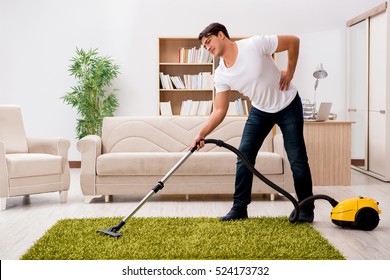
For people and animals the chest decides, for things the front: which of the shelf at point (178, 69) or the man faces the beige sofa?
the shelf

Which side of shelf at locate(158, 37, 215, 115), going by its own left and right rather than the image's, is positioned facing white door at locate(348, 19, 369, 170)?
left

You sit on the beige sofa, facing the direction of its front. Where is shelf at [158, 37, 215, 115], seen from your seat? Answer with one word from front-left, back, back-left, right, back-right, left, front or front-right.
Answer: back

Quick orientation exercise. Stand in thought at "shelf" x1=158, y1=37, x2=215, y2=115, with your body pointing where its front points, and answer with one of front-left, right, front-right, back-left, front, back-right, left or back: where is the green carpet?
front

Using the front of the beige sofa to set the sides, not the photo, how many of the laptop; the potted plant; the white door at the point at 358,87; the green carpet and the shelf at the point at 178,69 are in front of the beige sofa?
1

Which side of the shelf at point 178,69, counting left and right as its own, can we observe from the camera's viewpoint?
front

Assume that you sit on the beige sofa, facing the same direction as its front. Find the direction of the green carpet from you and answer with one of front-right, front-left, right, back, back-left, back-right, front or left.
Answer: front

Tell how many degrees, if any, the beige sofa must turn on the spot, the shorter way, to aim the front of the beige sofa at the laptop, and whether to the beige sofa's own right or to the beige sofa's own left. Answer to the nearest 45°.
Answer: approximately 135° to the beige sofa's own left

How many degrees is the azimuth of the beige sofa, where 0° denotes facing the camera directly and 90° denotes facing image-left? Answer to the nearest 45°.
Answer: approximately 0°

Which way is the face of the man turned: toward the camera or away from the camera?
toward the camera

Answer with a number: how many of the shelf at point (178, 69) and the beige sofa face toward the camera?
2

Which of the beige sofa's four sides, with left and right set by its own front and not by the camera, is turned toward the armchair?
right

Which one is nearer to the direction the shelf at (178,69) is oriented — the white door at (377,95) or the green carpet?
the green carpet

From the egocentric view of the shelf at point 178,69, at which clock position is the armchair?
The armchair is roughly at 1 o'clock from the shelf.

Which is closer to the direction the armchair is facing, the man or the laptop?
the man

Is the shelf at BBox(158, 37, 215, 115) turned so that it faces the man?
yes
